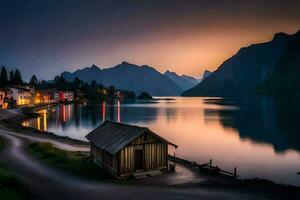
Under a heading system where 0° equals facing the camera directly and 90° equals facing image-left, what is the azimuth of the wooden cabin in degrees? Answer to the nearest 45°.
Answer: approximately 315°
